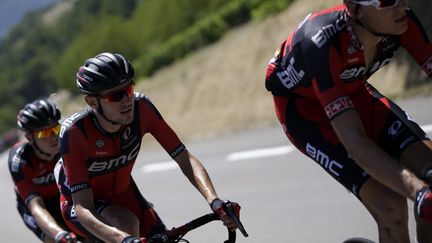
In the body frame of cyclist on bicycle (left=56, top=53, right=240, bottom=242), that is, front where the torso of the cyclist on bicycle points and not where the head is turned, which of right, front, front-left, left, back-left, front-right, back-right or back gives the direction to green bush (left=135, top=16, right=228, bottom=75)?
back-left

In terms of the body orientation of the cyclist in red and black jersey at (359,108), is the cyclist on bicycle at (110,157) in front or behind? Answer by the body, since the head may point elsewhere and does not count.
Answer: behind

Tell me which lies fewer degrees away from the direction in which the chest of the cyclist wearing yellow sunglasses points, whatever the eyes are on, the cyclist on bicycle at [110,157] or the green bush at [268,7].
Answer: the cyclist on bicycle

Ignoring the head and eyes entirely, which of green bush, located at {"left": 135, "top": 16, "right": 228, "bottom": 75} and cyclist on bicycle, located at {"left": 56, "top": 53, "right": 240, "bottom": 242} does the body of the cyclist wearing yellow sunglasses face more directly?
the cyclist on bicycle

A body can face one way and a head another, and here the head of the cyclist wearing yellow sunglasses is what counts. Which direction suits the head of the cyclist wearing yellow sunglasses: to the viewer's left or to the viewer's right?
to the viewer's right

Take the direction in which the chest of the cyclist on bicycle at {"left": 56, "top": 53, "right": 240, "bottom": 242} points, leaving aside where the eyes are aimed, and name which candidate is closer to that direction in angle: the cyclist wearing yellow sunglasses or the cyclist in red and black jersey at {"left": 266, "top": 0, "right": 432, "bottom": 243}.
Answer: the cyclist in red and black jersey

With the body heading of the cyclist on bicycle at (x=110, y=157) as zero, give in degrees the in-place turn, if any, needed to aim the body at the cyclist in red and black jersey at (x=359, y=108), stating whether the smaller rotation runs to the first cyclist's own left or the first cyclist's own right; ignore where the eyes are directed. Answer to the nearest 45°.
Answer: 0° — they already face them

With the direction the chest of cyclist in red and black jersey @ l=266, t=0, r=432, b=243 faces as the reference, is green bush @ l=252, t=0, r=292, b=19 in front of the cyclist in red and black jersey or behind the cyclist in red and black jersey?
behind

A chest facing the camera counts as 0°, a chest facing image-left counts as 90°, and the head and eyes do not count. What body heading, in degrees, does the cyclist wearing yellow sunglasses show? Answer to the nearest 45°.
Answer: approximately 315°

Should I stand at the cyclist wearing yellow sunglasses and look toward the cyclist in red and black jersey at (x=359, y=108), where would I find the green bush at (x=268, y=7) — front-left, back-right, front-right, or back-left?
back-left

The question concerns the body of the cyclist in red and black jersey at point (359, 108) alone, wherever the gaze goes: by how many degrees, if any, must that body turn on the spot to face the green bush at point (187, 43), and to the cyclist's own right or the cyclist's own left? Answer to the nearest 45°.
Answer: approximately 135° to the cyclist's own left
